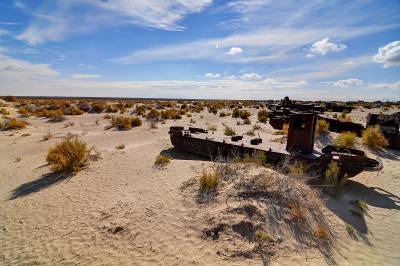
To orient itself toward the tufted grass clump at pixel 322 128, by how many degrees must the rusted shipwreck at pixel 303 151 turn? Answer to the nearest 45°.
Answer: approximately 90° to its right

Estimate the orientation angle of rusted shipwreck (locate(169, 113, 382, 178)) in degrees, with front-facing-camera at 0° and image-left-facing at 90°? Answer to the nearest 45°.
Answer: approximately 90°

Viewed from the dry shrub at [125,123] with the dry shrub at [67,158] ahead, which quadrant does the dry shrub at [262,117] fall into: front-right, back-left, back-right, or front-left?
back-left

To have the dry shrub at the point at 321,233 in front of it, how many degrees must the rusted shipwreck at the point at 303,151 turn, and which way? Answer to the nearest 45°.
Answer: approximately 90° to its left

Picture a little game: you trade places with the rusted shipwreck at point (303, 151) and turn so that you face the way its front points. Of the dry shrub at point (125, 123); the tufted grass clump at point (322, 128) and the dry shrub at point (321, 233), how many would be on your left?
1
